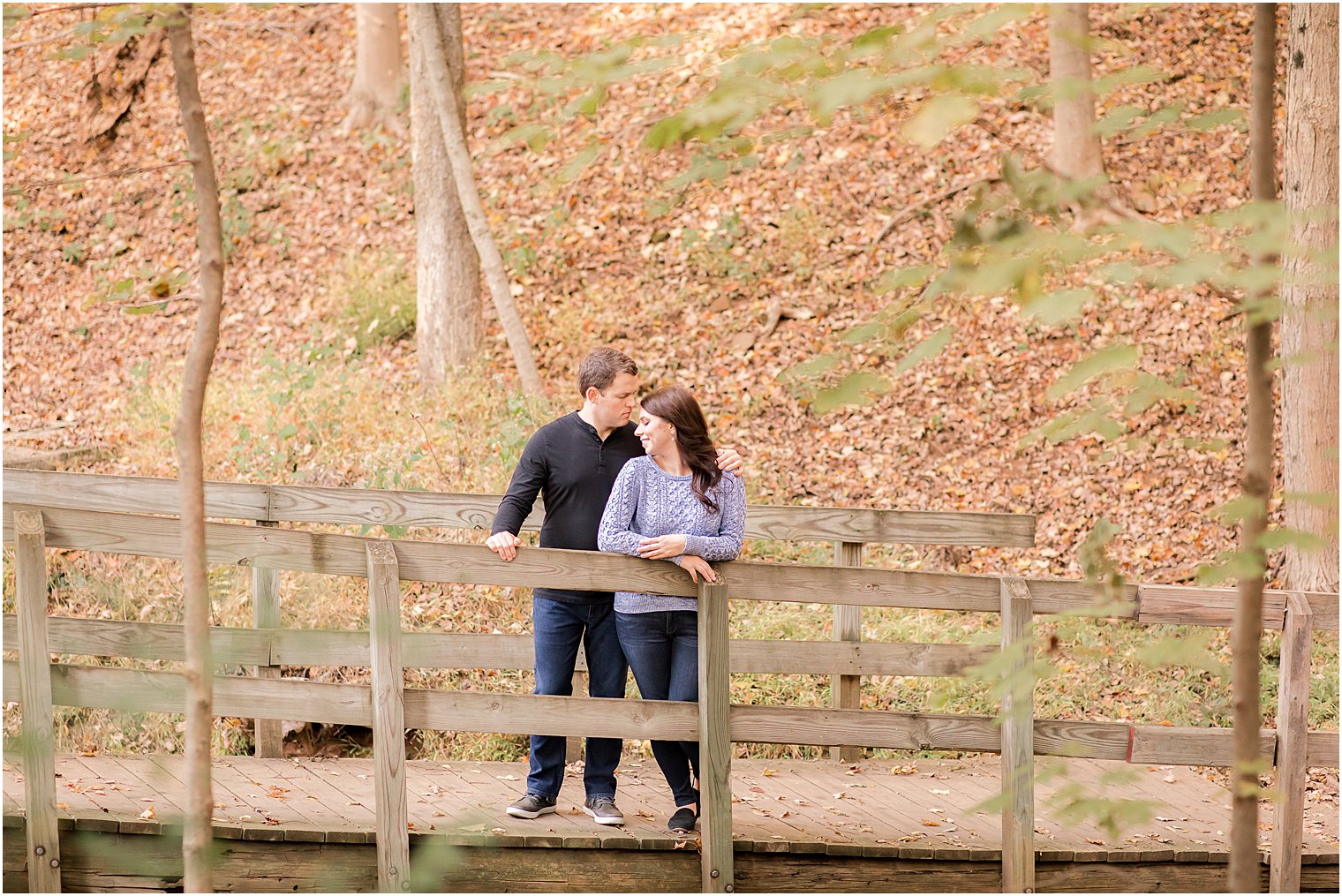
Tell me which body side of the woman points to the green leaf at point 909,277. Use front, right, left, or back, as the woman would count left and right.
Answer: front

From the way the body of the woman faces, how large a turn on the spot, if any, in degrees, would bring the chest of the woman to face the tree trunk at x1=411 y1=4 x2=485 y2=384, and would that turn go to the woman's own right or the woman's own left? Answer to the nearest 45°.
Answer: approximately 180°

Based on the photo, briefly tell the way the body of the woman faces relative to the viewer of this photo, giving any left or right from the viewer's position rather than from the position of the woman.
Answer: facing the viewer

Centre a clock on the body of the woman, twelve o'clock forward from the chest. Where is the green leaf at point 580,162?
The green leaf is roughly at 12 o'clock from the woman.

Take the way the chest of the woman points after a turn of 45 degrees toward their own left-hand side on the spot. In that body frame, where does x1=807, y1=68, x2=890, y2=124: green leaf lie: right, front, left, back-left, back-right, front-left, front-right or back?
front-right

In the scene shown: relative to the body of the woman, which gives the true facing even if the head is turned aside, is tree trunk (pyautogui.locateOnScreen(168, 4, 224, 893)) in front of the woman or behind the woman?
in front

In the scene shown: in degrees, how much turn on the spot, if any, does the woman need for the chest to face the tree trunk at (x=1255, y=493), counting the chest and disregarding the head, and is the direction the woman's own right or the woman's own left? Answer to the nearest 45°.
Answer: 0° — they already face it

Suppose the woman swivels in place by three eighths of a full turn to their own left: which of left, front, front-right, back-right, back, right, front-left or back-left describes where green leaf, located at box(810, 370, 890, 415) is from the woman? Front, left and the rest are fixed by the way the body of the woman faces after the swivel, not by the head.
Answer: back-right

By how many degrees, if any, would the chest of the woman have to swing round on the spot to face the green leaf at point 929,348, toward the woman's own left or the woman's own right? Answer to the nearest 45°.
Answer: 0° — they already face it

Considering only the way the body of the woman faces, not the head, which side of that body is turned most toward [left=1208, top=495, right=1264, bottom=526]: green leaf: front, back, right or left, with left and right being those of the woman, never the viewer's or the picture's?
front
